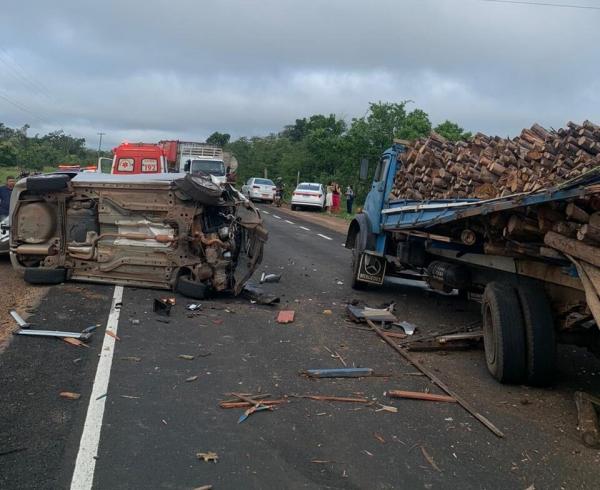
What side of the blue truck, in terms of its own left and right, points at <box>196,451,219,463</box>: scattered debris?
left

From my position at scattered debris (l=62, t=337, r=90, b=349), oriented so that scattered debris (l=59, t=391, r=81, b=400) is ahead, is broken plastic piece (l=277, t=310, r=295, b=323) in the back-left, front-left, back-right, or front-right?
back-left

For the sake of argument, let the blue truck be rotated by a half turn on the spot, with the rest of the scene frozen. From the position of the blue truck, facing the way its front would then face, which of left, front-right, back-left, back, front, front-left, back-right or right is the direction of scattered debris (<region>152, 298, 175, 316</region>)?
back-right

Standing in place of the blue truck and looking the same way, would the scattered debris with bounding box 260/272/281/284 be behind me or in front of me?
in front

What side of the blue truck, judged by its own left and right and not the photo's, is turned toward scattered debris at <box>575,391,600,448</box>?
back

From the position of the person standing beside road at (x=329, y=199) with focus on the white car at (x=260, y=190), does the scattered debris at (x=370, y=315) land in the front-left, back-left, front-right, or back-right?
back-left

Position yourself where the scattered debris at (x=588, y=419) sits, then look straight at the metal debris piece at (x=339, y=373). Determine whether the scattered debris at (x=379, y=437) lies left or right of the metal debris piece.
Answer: left

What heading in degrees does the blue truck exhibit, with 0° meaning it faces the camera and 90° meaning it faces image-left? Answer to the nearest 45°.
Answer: approximately 135°

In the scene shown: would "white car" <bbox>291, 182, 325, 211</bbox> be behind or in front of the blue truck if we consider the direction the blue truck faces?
in front

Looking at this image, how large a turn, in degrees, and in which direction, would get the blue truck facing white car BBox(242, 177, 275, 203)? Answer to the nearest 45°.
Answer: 0° — it already faces it

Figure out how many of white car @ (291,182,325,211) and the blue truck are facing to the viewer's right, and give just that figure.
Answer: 0
